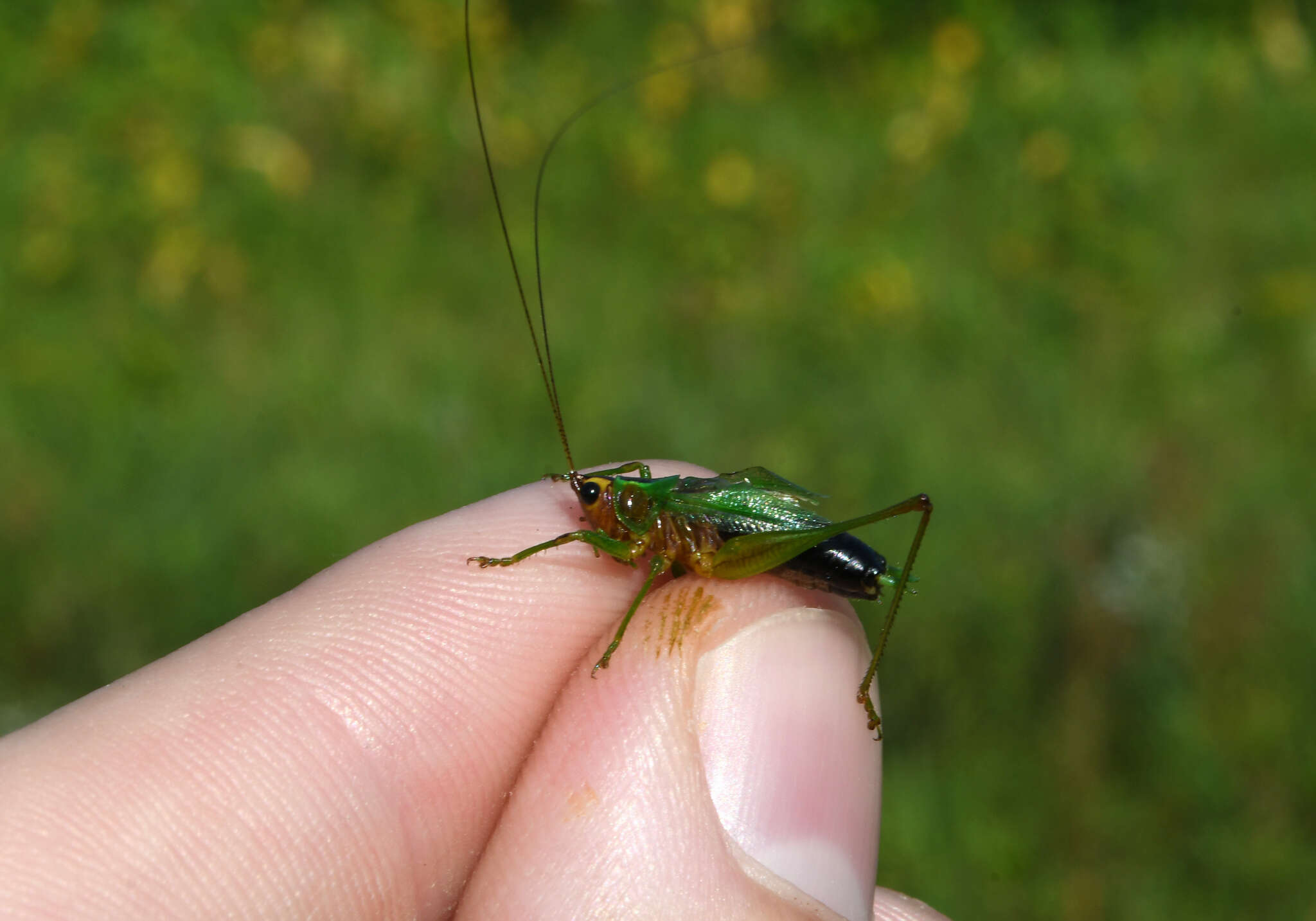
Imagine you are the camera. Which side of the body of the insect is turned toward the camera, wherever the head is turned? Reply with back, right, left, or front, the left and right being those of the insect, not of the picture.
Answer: left
